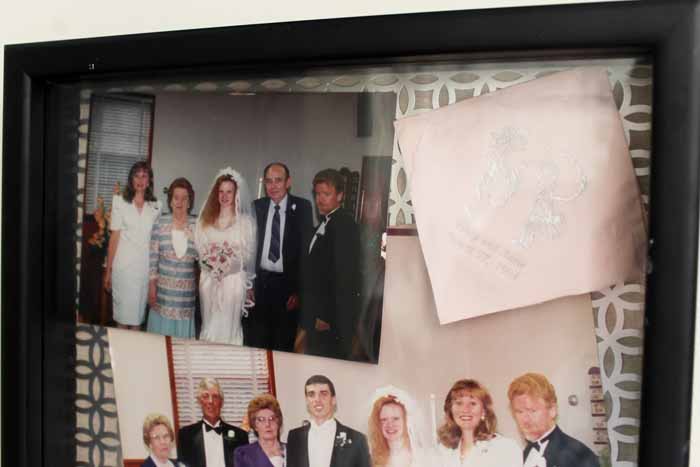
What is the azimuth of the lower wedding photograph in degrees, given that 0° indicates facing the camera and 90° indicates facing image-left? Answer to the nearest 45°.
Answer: approximately 0°
